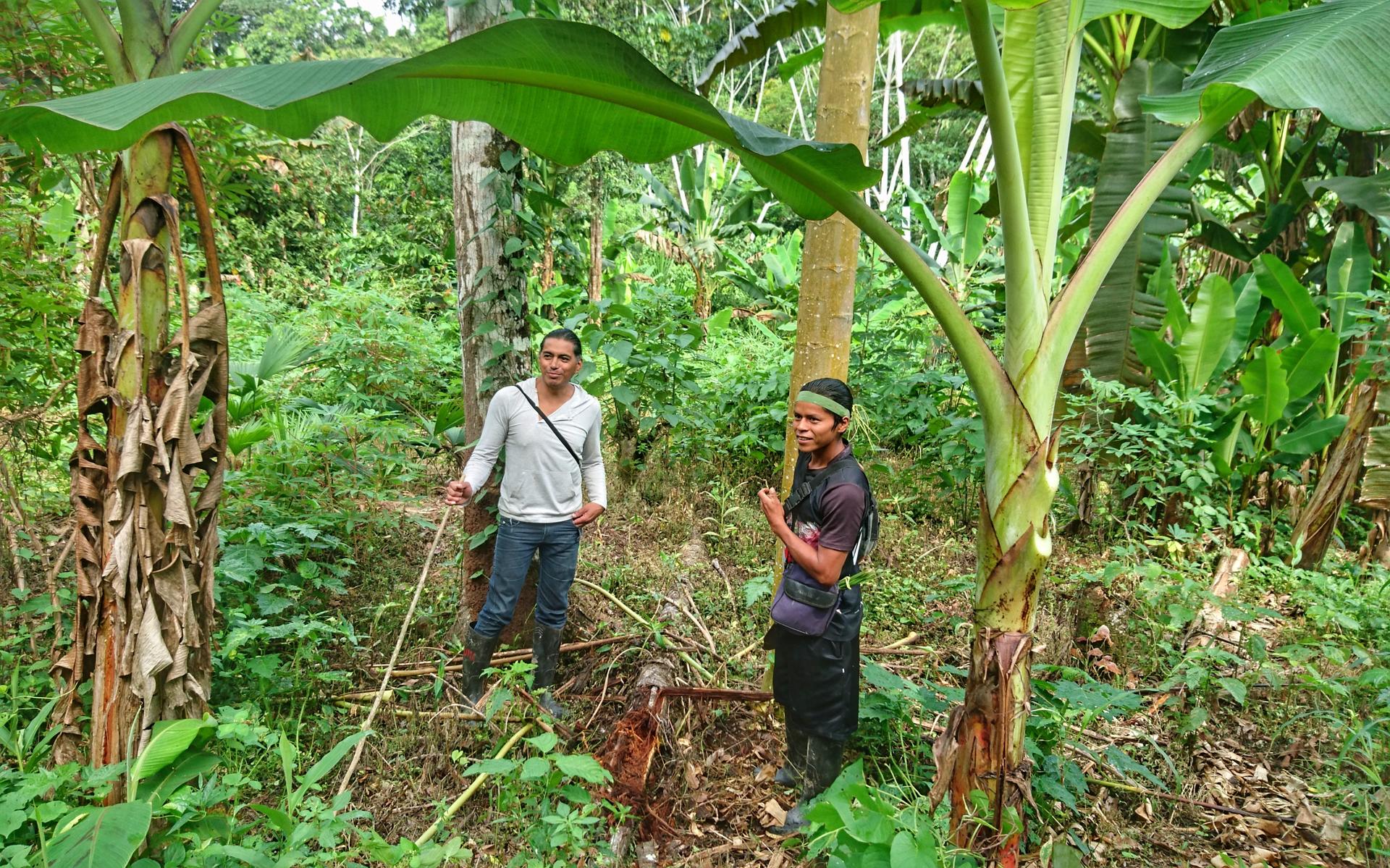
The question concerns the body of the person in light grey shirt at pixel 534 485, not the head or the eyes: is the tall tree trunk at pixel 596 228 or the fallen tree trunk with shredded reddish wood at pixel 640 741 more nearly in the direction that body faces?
the fallen tree trunk with shredded reddish wood

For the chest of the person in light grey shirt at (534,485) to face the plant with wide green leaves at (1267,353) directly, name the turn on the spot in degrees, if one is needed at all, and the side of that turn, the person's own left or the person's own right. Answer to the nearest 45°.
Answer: approximately 90° to the person's own left

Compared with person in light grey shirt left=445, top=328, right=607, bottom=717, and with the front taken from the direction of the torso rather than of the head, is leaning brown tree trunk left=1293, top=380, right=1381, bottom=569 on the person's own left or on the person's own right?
on the person's own left

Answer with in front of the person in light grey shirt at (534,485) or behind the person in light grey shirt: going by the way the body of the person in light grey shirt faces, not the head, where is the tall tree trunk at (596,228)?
behind

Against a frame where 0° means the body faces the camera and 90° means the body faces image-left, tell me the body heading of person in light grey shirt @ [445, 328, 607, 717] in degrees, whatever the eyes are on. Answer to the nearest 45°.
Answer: approximately 0°

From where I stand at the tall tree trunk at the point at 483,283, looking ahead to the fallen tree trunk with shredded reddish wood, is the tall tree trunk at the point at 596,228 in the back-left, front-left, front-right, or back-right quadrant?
back-left

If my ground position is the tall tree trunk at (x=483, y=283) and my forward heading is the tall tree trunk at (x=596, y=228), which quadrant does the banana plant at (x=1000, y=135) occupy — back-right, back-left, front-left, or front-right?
back-right
